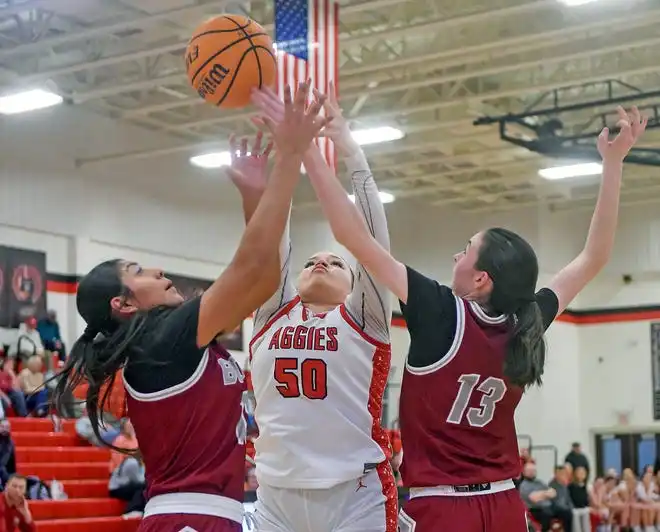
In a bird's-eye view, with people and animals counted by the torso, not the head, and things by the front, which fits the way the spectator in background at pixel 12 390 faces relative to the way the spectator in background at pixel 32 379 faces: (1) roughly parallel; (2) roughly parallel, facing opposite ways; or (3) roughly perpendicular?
roughly parallel

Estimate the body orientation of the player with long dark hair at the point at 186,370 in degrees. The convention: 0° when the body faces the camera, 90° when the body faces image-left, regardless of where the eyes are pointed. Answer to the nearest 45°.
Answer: approximately 270°

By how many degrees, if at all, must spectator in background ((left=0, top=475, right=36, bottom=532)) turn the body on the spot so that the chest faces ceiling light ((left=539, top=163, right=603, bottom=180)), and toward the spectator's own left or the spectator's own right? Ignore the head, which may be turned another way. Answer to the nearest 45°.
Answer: approximately 135° to the spectator's own left

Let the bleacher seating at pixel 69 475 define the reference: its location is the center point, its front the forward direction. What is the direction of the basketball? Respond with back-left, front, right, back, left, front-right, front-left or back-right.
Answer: front

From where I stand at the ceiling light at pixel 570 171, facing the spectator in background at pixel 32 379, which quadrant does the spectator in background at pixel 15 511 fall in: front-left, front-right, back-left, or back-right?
front-left

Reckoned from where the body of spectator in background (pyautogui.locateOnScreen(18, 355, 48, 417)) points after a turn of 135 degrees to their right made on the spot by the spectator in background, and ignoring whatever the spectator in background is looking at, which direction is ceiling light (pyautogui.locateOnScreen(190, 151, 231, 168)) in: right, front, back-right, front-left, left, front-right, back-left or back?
back-right

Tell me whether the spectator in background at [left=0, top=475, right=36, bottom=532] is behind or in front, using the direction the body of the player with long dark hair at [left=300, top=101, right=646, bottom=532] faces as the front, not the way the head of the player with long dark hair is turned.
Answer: in front

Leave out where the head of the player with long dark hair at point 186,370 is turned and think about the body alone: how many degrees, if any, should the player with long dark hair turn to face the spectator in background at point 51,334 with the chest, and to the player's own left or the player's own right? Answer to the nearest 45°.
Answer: approximately 90° to the player's own left

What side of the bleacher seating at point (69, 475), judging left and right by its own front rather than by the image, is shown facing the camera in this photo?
front

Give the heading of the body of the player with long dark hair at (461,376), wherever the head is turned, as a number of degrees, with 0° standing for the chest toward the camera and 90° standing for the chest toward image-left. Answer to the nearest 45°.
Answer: approximately 135°

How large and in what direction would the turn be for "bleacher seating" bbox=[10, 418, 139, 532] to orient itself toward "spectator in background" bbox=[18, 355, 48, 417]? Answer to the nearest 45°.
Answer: approximately 180°

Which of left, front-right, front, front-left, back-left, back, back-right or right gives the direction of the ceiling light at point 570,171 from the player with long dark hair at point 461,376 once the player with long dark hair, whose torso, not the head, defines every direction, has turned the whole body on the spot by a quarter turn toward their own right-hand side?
front-left

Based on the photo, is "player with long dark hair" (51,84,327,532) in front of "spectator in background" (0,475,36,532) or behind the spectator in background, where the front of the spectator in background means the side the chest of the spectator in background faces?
in front

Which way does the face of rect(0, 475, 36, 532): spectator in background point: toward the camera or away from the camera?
toward the camera

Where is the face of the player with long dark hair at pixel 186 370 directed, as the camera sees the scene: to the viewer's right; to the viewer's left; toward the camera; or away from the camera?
to the viewer's right
